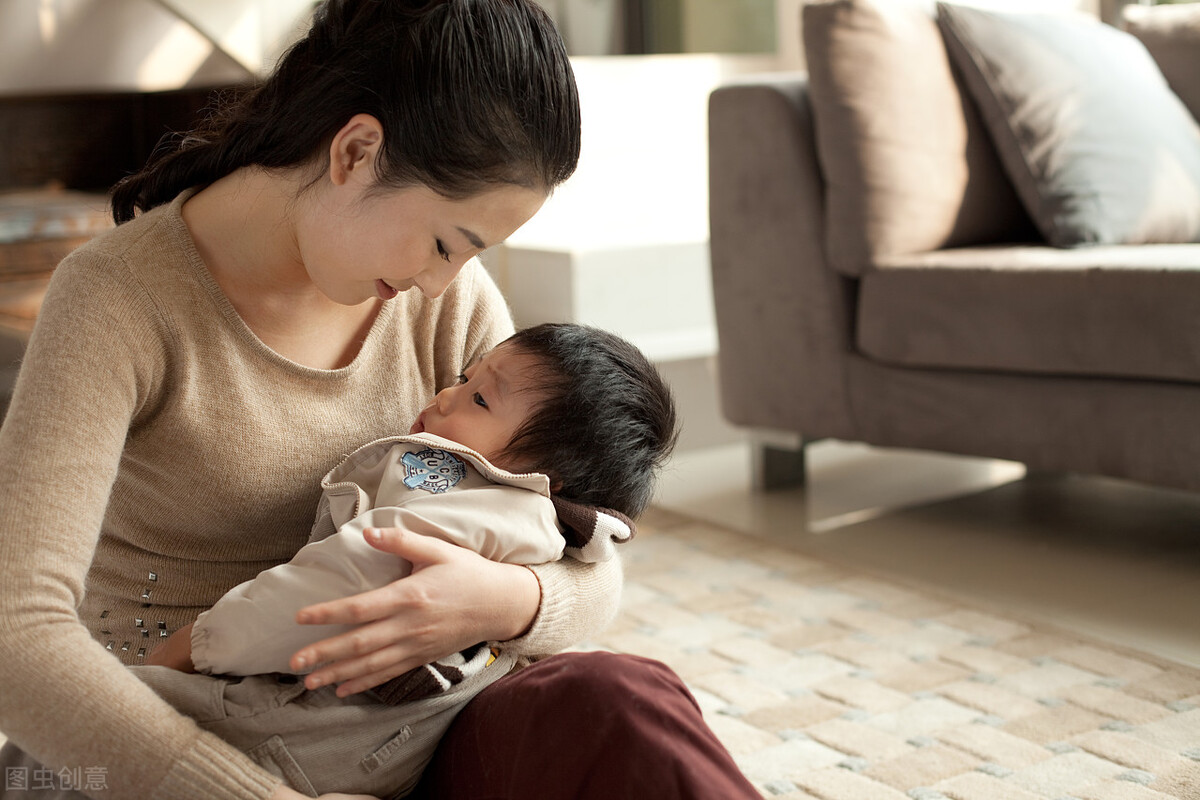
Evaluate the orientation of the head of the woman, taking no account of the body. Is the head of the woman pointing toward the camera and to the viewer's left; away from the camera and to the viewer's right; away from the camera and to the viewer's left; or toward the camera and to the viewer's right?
toward the camera and to the viewer's right

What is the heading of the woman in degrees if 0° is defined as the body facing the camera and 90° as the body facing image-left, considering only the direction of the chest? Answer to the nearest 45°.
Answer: approximately 315°

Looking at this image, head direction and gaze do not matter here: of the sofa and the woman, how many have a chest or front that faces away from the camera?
0

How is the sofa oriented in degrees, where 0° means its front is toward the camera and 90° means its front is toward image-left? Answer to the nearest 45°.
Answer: approximately 45°

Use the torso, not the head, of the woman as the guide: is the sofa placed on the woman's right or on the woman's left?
on the woman's left

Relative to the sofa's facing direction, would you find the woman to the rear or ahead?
ahead
